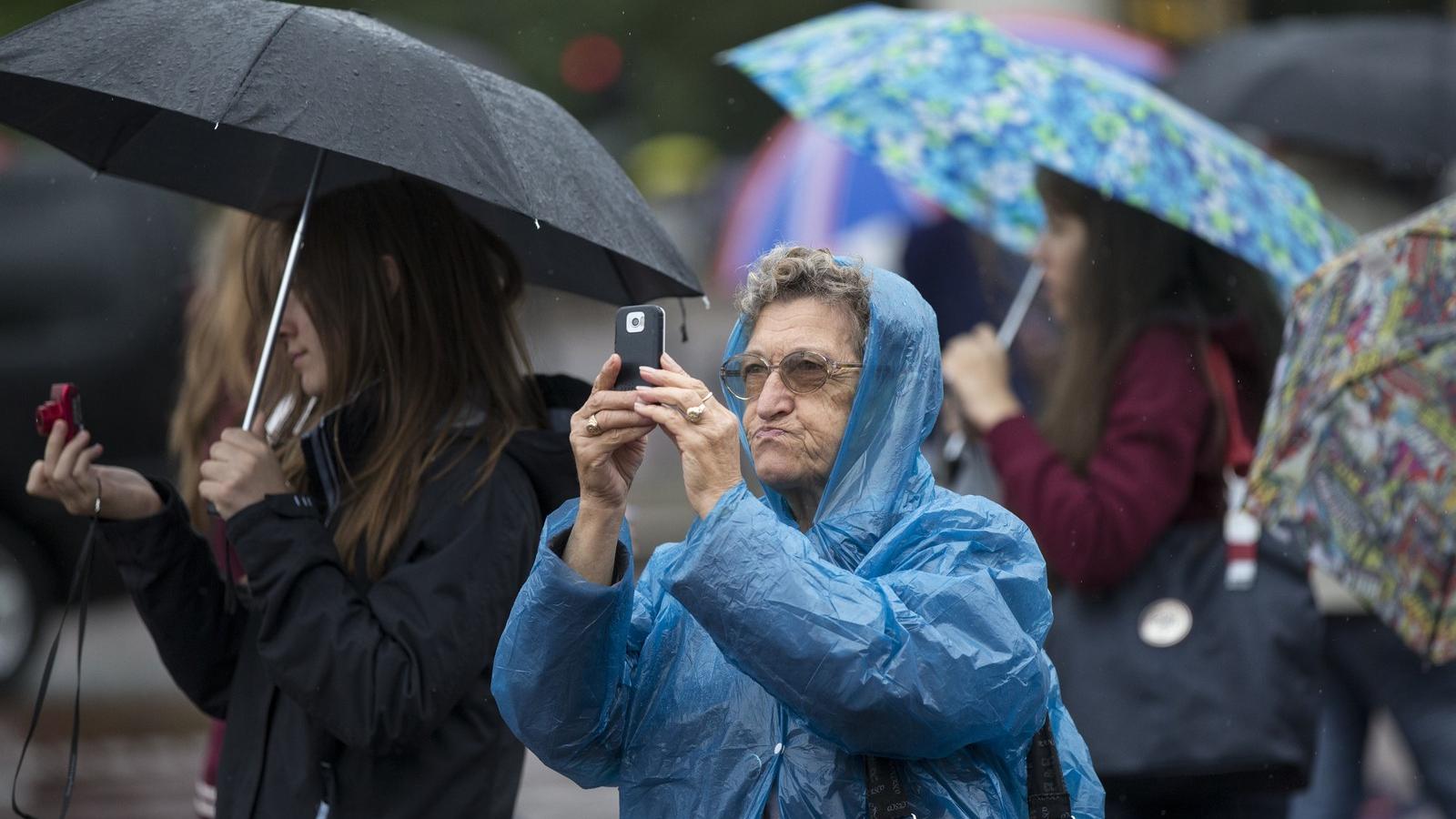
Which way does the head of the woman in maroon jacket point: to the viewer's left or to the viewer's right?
to the viewer's left

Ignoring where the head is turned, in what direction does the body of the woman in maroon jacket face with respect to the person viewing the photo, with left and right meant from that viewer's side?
facing to the left of the viewer

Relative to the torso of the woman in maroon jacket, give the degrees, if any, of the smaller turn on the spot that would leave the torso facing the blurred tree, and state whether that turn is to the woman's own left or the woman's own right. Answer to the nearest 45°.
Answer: approximately 90° to the woman's own right

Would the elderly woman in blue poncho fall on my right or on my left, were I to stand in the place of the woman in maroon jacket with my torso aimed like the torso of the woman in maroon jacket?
on my left

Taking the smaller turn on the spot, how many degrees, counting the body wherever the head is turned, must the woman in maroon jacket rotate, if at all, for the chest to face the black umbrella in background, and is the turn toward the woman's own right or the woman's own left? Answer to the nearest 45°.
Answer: approximately 90° to the woman's own right

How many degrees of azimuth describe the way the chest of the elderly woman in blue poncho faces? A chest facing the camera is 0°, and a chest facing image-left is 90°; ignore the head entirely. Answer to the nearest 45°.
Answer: approximately 45°

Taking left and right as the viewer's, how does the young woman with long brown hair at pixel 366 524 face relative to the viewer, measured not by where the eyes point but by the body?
facing to the left of the viewer

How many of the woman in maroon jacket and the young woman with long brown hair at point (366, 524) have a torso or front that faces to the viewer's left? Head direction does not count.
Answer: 2

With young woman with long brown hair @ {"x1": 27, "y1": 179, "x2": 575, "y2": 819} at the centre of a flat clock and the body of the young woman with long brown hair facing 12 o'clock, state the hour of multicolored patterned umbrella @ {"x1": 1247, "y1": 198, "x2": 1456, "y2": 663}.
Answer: The multicolored patterned umbrella is roughly at 6 o'clock from the young woman with long brown hair.

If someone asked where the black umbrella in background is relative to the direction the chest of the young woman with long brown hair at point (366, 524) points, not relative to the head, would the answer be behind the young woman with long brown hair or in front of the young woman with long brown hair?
behind

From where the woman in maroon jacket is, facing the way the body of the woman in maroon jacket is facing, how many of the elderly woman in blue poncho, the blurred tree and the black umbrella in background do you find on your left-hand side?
1

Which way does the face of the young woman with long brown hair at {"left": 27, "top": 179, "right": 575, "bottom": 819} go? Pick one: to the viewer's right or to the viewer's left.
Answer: to the viewer's left
